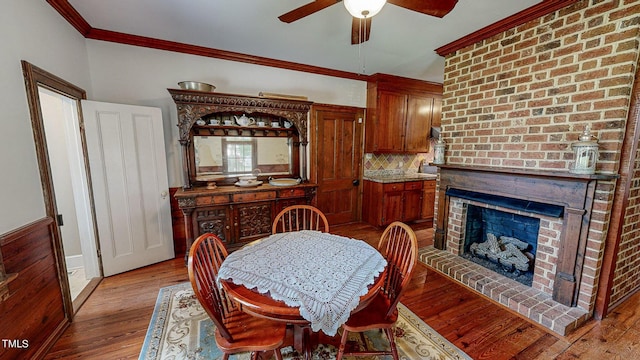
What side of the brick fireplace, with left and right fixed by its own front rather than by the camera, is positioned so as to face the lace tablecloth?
front

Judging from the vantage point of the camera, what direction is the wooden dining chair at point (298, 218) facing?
facing the viewer

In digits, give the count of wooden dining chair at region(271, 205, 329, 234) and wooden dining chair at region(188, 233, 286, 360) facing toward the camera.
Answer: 1

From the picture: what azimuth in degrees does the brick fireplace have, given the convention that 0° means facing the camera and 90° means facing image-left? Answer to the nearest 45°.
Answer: approximately 45°

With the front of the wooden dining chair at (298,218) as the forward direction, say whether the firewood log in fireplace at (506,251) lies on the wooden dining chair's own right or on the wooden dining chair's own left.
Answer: on the wooden dining chair's own left

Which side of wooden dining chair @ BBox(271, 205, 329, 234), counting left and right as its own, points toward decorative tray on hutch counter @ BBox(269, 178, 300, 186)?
back

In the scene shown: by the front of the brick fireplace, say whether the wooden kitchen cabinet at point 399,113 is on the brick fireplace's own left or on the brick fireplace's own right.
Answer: on the brick fireplace's own right

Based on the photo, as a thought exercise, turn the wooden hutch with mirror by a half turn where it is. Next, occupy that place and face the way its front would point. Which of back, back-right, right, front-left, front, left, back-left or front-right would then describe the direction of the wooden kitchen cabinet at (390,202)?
back-right

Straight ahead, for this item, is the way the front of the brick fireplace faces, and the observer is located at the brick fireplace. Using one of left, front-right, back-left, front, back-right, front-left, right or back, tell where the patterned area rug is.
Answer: front

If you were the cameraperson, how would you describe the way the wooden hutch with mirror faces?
facing the viewer and to the right of the viewer

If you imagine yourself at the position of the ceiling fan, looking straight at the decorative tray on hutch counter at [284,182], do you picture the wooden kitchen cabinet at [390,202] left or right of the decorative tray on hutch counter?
right

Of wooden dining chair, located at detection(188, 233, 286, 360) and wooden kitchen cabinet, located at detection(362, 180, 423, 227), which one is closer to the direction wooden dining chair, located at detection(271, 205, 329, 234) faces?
the wooden dining chair

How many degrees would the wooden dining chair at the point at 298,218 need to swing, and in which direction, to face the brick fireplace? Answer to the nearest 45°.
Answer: approximately 90° to its left
